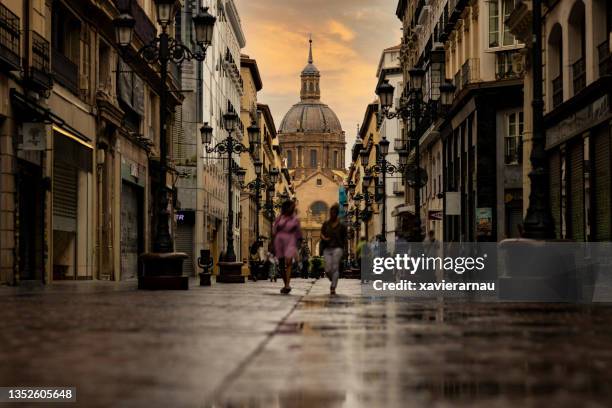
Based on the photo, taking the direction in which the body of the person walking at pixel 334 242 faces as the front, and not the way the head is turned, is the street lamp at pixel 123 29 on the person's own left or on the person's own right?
on the person's own right

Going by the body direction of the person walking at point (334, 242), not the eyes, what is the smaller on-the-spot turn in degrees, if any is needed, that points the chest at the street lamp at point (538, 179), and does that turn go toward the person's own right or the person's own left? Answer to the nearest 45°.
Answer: approximately 45° to the person's own left

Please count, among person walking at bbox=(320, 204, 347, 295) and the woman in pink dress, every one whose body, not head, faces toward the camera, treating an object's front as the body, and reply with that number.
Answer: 2

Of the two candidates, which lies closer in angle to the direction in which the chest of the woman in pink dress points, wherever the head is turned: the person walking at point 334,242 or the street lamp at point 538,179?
the street lamp

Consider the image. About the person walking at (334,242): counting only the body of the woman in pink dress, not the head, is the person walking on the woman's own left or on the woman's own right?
on the woman's own left

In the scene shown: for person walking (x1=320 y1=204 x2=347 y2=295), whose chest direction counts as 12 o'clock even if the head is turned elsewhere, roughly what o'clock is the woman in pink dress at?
The woman in pink dress is roughly at 2 o'clock from the person walking.

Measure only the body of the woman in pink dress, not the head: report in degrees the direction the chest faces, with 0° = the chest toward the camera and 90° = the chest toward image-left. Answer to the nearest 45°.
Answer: approximately 0°
